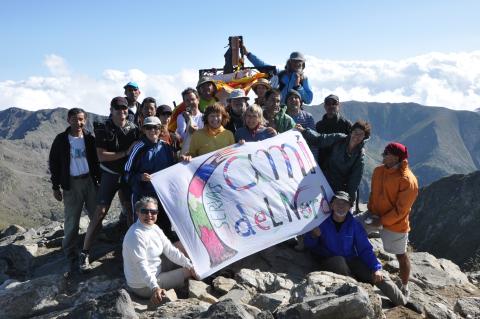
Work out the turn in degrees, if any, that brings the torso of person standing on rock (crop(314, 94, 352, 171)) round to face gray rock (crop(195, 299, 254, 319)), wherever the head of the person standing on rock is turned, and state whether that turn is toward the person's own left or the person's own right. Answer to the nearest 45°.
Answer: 0° — they already face it

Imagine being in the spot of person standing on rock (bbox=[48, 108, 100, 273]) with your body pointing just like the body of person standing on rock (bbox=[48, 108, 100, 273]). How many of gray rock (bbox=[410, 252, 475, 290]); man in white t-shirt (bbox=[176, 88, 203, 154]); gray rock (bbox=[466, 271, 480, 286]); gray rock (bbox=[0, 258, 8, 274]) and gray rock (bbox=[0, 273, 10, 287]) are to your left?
3

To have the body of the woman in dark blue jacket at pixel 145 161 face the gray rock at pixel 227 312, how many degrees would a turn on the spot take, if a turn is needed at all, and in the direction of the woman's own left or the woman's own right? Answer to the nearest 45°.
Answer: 0° — they already face it

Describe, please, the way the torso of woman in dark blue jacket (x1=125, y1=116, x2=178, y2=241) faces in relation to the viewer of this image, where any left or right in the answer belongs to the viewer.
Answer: facing the viewer

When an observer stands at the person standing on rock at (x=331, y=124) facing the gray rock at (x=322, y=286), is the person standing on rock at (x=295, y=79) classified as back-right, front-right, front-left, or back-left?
back-right

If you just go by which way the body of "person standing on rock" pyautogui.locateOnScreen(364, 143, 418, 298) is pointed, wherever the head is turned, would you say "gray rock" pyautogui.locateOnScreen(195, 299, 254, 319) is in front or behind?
in front
